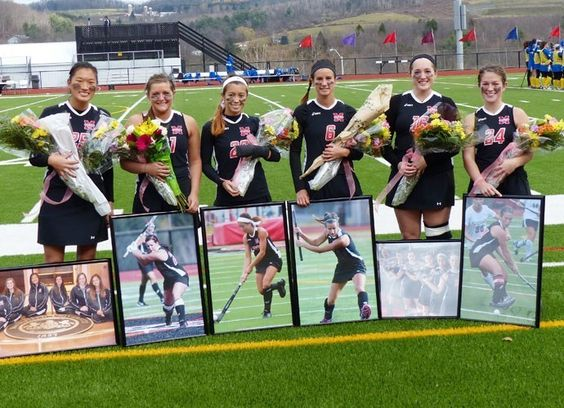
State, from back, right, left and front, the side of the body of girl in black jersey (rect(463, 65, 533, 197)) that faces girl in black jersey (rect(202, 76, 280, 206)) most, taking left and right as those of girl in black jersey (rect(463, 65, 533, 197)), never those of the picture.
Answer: right

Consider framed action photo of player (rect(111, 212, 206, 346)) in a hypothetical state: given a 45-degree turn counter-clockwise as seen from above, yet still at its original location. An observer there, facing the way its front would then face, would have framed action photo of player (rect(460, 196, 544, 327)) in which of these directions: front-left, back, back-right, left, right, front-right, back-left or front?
front-left

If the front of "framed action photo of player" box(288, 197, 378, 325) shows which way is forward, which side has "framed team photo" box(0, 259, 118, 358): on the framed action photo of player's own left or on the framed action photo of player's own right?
on the framed action photo of player's own right

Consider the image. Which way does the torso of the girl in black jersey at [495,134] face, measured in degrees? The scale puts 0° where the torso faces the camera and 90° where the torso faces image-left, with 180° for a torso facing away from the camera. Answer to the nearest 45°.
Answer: approximately 0°

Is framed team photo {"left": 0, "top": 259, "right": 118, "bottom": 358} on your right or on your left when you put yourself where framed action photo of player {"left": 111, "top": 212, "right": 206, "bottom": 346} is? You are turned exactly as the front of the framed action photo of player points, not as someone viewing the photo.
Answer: on your right

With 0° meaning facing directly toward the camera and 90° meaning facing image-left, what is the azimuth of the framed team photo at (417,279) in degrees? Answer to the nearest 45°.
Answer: approximately 0°
